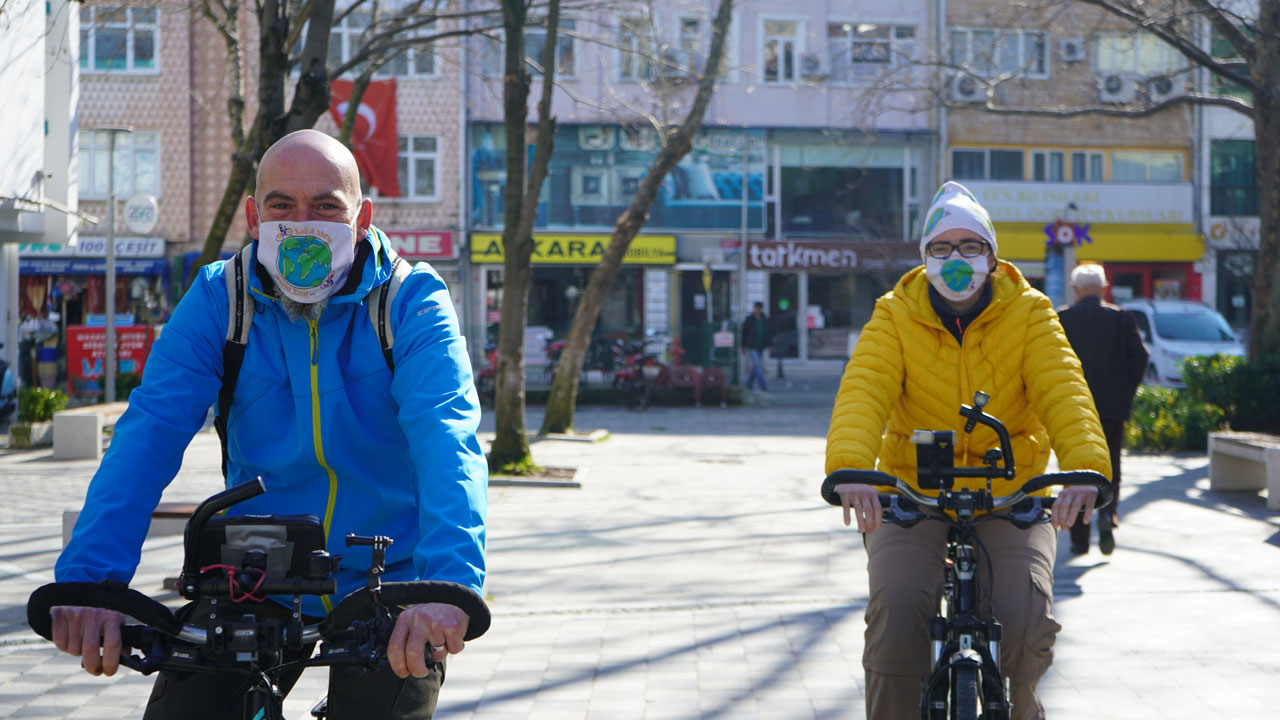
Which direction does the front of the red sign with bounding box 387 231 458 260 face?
toward the camera

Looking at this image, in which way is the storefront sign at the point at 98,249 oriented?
toward the camera

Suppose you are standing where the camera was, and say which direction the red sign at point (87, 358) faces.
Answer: facing the viewer

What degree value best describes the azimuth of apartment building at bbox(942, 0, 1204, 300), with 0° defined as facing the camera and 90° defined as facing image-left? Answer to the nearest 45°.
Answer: approximately 0°

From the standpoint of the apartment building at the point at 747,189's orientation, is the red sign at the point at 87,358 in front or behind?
in front

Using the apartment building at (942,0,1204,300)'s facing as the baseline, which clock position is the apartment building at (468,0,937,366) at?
the apartment building at (468,0,937,366) is roughly at 2 o'clock from the apartment building at (942,0,1204,300).

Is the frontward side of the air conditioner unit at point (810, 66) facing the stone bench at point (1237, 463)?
yes

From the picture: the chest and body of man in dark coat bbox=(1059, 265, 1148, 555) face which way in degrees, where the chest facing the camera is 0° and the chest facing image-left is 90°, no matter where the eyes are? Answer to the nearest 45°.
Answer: approximately 180°

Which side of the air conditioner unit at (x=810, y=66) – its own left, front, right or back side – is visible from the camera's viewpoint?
front

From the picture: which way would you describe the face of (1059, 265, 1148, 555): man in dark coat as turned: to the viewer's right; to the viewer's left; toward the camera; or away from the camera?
away from the camera

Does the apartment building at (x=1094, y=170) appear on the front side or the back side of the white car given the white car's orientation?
on the back side

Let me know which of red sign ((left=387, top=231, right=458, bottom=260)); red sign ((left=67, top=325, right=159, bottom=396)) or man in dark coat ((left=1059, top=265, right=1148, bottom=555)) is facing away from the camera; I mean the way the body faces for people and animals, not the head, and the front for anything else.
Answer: the man in dark coat
